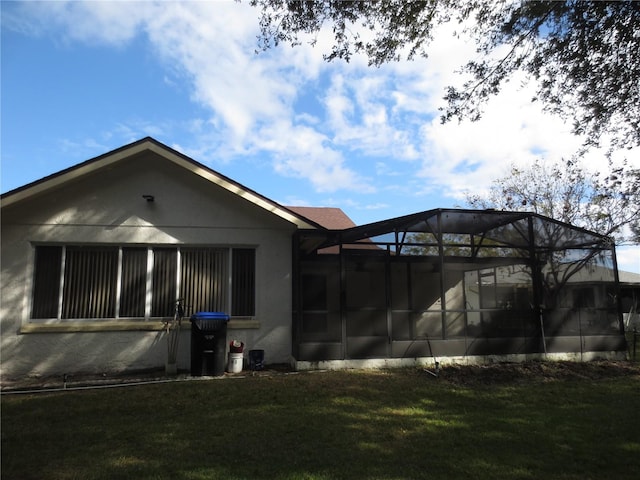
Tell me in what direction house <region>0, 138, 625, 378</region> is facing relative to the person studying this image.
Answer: facing away from the viewer
